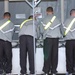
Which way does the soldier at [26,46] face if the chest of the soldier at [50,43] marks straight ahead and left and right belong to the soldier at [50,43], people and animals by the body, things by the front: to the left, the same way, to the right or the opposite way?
the same way

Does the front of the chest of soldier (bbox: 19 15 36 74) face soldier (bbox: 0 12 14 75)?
no

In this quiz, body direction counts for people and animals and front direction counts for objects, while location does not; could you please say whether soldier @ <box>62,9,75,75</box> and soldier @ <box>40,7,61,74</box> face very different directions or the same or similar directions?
same or similar directions

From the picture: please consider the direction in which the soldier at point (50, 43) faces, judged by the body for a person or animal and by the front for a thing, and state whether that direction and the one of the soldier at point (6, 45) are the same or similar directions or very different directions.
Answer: same or similar directions
